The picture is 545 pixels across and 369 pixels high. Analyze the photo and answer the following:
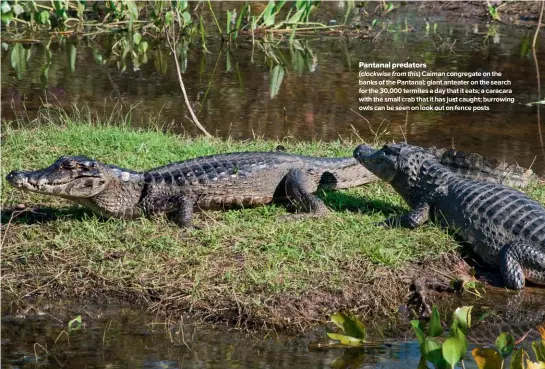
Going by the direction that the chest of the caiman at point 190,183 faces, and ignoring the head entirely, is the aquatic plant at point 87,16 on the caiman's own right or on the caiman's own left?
on the caiman's own right

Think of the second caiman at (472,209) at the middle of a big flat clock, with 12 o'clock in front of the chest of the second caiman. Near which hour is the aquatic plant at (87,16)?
The aquatic plant is roughly at 12 o'clock from the second caiman.

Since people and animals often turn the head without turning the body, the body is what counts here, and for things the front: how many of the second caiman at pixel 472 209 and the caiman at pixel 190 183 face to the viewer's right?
0

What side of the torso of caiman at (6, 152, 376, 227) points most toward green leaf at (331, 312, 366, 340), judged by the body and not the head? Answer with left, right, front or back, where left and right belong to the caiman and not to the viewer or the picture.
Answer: left

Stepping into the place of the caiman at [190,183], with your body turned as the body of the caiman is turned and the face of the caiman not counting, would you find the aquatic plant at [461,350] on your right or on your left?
on your left

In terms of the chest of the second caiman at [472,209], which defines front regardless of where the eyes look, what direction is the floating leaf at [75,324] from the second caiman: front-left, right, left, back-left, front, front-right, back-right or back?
left

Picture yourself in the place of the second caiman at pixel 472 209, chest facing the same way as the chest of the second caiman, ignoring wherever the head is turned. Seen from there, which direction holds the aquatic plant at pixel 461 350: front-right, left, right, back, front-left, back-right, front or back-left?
back-left

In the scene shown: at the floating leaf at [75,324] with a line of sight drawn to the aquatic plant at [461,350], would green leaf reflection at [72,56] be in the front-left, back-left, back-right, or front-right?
back-left

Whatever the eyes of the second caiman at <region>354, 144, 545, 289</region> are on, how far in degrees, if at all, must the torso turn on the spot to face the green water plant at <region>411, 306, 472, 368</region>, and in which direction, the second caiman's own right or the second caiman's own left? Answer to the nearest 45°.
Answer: approximately 135° to the second caiman's own left

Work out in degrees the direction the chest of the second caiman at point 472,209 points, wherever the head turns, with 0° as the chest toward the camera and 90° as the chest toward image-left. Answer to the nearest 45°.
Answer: approximately 135°

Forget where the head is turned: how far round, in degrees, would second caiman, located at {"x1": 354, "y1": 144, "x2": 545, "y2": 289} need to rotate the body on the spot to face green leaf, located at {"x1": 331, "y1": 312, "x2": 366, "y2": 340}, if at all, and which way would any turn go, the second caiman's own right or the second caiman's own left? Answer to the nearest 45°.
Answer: approximately 135° to the second caiman's own left

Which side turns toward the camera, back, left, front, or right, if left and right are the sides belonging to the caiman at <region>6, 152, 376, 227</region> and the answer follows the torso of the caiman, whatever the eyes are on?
left

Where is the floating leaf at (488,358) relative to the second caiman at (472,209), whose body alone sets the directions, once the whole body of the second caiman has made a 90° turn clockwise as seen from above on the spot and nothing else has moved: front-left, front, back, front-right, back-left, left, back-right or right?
back-right
